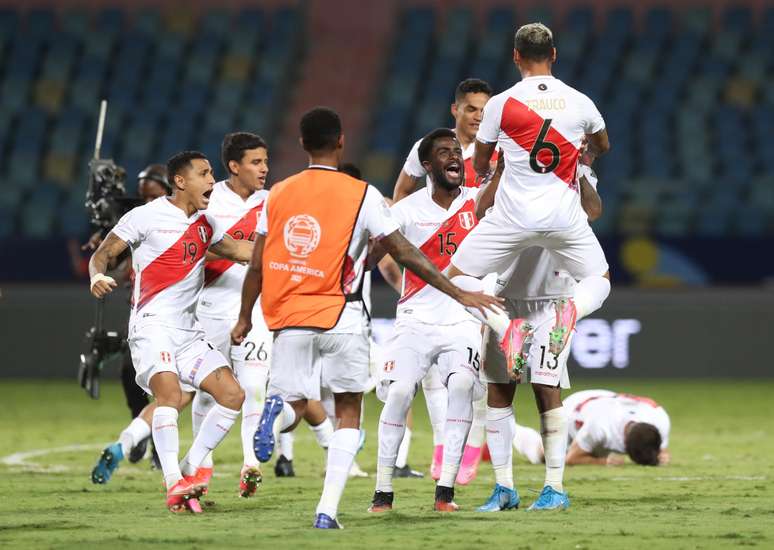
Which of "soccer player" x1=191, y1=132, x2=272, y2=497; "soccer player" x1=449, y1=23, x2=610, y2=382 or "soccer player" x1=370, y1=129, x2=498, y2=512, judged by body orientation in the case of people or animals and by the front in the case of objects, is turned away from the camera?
"soccer player" x1=449, y1=23, x2=610, y2=382

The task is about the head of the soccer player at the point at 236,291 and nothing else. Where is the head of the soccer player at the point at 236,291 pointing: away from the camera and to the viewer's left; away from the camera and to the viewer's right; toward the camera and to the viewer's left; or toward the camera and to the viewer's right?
toward the camera and to the viewer's right

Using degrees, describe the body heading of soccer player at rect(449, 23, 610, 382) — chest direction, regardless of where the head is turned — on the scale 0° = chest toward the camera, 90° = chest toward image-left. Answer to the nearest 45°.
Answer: approximately 180°

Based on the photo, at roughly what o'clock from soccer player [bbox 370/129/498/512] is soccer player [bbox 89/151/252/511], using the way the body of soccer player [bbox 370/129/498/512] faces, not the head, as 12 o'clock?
soccer player [bbox 89/151/252/511] is roughly at 3 o'clock from soccer player [bbox 370/129/498/512].

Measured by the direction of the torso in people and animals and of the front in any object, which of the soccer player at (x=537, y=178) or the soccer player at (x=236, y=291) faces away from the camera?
the soccer player at (x=537, y=178)

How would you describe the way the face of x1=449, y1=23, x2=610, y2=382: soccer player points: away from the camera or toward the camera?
away from the camera

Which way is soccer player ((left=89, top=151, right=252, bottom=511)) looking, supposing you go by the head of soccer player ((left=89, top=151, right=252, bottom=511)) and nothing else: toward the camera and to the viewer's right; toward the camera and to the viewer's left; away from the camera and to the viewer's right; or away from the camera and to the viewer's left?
toward the camera and to the viewer's right

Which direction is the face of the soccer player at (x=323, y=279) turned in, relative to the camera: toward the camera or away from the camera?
away from the camera

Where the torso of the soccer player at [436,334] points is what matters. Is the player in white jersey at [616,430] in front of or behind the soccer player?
behind

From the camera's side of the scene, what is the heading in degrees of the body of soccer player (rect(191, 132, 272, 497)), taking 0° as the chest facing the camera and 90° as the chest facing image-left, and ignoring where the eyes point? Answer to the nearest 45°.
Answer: approximately 315°

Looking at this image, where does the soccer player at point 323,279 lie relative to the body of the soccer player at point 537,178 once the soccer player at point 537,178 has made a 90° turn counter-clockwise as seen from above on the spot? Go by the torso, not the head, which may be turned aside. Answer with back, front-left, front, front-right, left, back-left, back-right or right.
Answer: front-left

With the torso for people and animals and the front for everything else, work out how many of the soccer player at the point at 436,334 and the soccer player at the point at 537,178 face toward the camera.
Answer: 1
